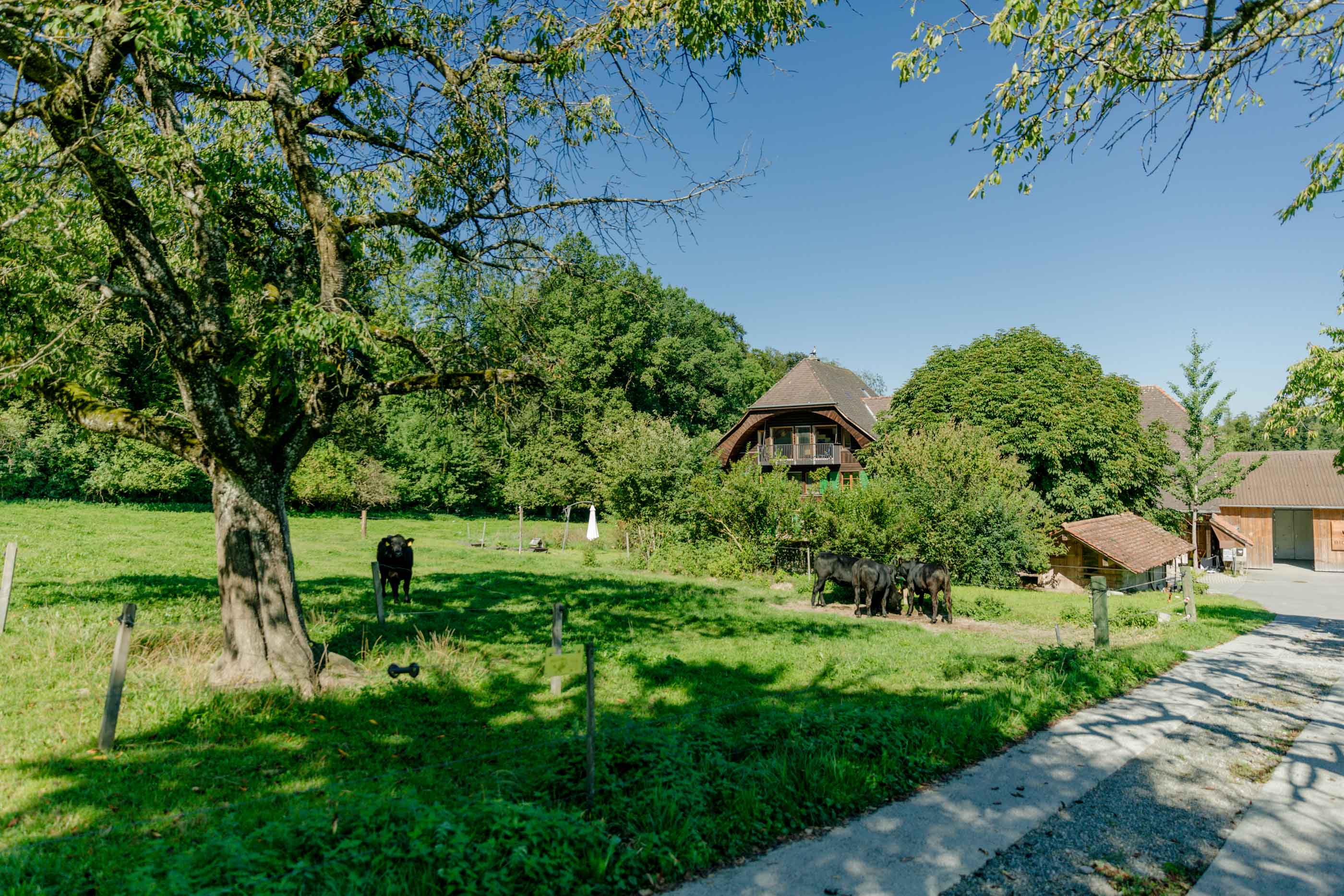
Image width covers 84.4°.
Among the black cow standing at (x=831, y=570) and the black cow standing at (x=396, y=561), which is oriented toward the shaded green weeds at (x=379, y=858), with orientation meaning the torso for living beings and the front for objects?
the black cow standing at (x=396, y=561)

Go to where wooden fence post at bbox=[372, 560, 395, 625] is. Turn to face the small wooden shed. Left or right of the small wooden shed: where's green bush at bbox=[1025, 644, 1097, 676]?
right

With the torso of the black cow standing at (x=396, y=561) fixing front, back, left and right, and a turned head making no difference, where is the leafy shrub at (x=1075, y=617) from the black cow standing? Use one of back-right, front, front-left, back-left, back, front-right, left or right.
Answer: left

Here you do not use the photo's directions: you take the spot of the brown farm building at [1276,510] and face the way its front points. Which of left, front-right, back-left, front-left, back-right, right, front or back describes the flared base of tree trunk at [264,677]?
front

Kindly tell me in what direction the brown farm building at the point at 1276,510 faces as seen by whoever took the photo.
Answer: facing the viewer

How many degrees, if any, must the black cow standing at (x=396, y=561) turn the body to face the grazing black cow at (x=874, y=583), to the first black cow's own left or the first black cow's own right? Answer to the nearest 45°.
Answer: approximately 90° to the first black cow's own left

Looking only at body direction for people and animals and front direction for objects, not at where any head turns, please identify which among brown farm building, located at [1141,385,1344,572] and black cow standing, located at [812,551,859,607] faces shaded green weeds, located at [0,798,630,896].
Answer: the brown farm building

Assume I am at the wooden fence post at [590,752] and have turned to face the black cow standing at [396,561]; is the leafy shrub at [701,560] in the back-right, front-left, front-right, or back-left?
front-right

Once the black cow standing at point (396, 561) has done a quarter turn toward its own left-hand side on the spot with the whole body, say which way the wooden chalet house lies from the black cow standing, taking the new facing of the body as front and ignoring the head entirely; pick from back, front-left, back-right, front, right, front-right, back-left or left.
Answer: front-left

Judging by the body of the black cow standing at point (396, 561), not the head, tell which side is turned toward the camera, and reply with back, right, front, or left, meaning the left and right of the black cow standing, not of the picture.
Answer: front

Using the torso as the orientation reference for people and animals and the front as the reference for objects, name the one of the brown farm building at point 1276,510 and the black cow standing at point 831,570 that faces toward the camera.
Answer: the brown farm building

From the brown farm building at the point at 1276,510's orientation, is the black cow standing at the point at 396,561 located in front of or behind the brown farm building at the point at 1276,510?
in front

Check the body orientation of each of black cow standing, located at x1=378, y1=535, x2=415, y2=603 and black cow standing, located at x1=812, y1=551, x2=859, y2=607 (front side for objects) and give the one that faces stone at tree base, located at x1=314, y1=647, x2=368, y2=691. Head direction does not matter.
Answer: black cow standing, located at x1=378, y1=535, x2=415, y2=603

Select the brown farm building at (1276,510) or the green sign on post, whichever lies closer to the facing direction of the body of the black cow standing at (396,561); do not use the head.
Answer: the green sign on post
